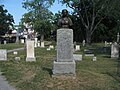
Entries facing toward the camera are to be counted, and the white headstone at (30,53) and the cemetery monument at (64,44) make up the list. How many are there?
2

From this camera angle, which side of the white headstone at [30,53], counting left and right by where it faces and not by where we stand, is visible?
front

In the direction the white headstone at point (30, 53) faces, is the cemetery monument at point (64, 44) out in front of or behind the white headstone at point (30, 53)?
in front

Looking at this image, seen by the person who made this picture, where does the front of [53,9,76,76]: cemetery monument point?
facing the viewer

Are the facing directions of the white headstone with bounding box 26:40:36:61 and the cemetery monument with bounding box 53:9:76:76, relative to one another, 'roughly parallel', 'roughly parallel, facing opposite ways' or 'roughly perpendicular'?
roughly parallel

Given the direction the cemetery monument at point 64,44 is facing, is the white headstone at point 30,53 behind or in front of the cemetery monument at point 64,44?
behind
